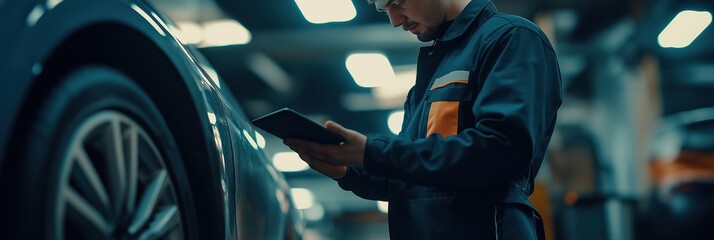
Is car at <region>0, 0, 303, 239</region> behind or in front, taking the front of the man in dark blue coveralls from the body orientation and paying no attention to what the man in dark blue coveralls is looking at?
in front

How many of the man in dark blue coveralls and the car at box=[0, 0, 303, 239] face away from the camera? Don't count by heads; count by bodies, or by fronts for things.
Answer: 0

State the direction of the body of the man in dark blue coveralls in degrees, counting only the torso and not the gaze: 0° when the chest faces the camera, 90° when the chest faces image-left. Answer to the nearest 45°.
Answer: approximately 45°
